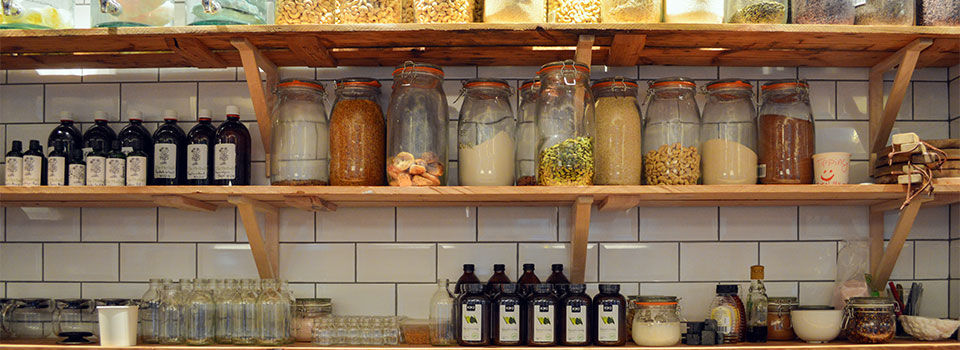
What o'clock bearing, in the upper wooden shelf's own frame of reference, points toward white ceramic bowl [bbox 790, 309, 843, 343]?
The white ceramic bowl is roughly at 9 o'clock from the upper wooden shelf.

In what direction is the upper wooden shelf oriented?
toward the camera
